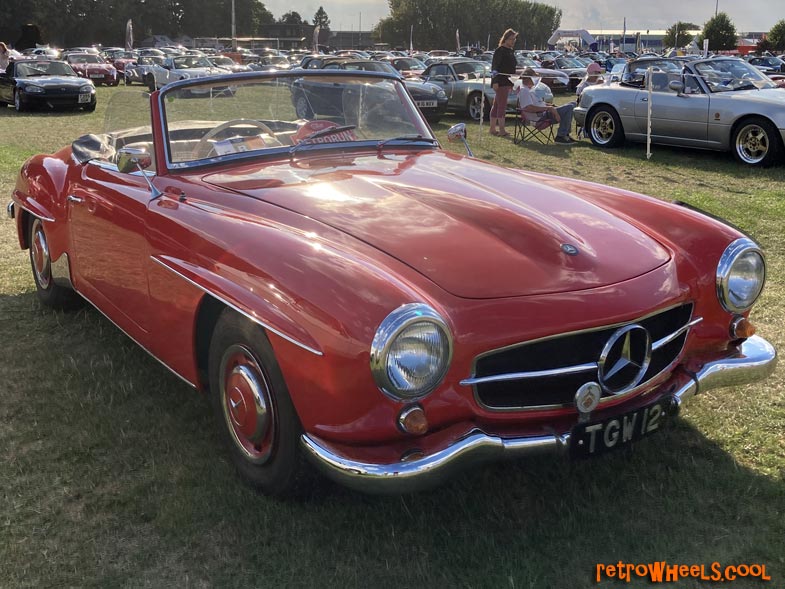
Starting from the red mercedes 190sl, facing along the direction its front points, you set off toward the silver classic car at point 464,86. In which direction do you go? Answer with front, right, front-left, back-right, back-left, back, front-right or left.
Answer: back-left

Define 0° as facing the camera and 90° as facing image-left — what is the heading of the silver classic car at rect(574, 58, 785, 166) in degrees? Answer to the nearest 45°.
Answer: approximately 315°

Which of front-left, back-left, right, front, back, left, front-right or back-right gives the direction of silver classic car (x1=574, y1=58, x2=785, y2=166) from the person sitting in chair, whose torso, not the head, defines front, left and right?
front-right

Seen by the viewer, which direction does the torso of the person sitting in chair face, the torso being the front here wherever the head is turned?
to the viewer's right

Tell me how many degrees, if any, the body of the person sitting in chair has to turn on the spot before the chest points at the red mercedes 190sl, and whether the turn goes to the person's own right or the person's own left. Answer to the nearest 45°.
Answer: approximately 90° to the person's own right

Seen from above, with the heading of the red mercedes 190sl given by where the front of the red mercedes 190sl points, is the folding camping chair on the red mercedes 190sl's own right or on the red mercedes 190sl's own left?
on the red mercedes 190sl's own left
